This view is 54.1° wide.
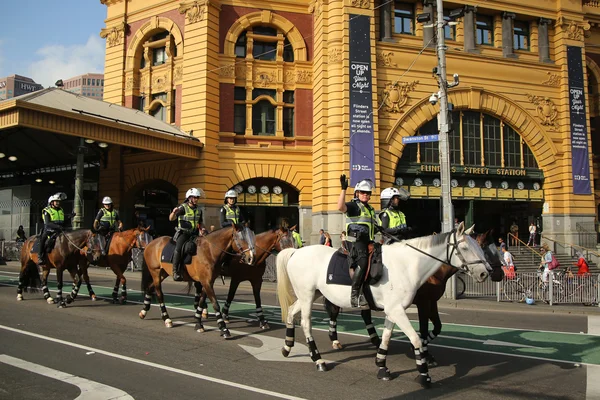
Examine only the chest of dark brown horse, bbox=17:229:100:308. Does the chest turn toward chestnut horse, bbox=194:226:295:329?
yes

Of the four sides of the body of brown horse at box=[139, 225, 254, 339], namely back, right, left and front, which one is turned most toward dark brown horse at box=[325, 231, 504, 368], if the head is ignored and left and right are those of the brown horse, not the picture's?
front

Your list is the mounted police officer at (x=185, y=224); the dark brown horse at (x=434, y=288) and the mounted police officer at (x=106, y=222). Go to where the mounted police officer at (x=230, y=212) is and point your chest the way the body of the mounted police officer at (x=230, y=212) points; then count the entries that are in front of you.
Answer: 1

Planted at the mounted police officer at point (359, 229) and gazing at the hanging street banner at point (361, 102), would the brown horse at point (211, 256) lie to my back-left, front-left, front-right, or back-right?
front-left

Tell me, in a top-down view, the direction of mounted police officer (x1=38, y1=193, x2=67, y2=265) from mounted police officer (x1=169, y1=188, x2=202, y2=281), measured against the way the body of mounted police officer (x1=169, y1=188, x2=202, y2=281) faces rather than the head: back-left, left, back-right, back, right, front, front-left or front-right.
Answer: back

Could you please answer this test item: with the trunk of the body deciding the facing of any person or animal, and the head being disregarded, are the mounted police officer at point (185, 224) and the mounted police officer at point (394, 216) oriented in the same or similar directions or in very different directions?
same or similar directions

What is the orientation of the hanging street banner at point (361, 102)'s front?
toward the camera

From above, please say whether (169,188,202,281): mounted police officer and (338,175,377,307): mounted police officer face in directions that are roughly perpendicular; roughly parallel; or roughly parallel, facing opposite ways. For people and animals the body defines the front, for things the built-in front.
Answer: roughly parallel

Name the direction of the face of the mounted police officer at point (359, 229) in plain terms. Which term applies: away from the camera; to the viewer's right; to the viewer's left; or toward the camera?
toward the camera

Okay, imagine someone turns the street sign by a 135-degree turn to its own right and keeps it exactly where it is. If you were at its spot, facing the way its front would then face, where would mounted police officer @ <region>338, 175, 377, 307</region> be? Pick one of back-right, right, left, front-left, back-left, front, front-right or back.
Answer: back-left

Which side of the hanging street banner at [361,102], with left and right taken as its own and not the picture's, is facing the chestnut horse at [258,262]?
front

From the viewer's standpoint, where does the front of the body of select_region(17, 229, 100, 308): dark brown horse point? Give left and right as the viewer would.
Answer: facing the viewer and to the right of the viewer

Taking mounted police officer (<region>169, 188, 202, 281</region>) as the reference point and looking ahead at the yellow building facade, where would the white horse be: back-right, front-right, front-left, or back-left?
back-right

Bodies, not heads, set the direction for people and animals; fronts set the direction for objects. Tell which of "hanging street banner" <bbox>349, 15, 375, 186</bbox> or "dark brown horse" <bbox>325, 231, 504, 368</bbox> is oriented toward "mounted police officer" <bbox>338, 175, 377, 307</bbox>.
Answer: the hanging street banner

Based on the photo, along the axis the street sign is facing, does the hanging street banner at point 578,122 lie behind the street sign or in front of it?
behind

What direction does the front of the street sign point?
toward the camera

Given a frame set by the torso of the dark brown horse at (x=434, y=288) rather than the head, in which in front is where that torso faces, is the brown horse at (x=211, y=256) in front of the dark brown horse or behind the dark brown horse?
behind

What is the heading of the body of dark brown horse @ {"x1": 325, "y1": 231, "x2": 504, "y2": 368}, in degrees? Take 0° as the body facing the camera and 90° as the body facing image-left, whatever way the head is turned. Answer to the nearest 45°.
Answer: approximately 315°
